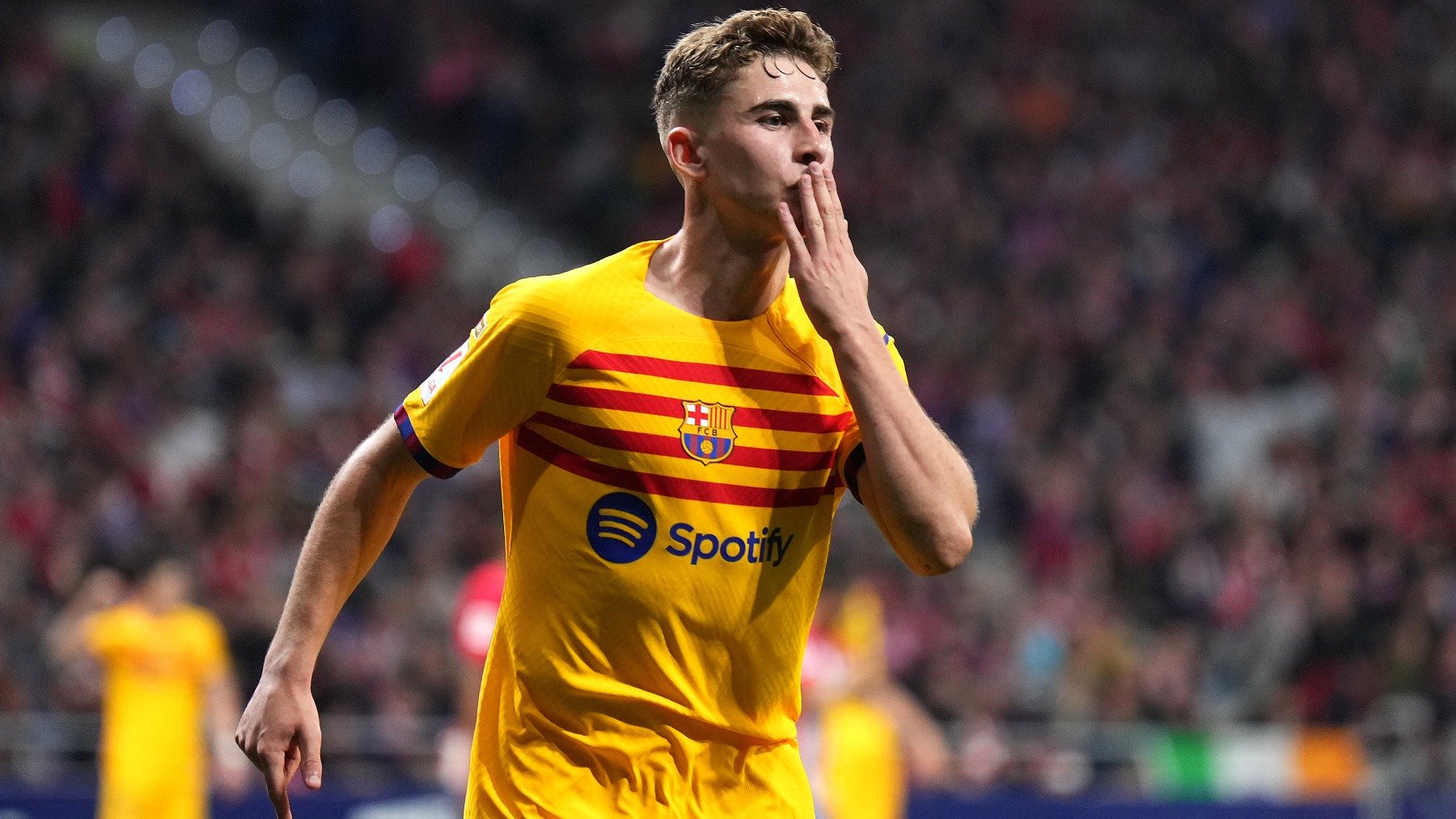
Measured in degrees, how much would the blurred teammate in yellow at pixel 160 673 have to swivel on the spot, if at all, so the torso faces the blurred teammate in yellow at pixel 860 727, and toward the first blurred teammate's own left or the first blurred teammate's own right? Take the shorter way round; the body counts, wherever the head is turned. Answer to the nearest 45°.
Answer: approximately 45° to the first blurred teammate's own left

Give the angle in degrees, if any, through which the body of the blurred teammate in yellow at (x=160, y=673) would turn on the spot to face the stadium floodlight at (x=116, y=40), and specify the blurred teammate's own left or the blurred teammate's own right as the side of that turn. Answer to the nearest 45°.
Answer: approximately 135° to the blurred teammate's own right

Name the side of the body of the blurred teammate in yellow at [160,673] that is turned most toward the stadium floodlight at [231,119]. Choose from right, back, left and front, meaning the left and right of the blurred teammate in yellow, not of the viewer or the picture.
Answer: back

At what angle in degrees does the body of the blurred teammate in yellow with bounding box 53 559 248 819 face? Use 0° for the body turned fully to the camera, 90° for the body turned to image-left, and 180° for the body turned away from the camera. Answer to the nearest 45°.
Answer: approximately 0°

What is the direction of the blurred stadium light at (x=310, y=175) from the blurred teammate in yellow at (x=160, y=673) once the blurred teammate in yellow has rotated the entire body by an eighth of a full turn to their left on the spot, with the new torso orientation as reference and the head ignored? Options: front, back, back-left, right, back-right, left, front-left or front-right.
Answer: back-left

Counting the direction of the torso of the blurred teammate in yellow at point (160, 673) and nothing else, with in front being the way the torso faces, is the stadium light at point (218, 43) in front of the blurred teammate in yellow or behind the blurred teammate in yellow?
behind

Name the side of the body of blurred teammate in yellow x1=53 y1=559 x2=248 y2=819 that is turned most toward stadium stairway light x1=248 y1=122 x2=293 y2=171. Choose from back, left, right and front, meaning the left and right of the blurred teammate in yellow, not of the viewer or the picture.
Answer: back

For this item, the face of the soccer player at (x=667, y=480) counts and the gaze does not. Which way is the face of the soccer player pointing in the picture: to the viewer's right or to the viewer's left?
to the viewer's right
